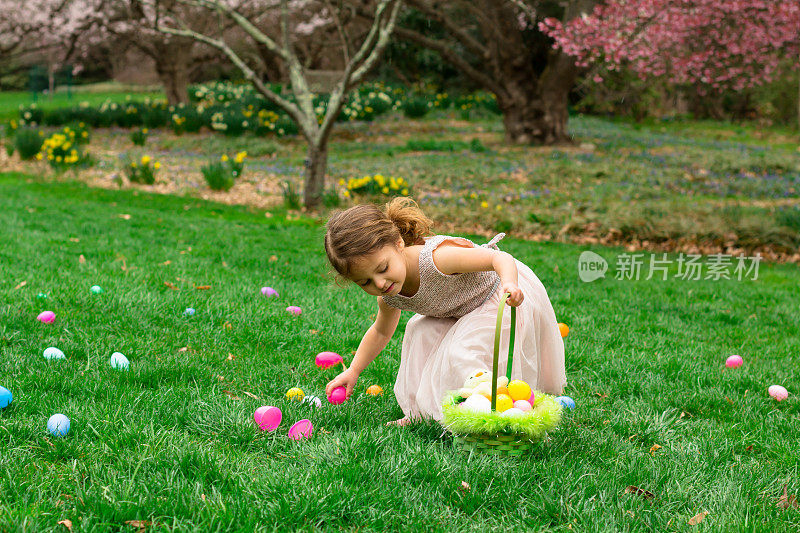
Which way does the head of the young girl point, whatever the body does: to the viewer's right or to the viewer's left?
to the viewer's left

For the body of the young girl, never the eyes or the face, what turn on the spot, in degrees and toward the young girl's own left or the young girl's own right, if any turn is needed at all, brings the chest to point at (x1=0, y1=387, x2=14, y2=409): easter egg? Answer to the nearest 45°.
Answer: approximately 45° to the young girl's own right

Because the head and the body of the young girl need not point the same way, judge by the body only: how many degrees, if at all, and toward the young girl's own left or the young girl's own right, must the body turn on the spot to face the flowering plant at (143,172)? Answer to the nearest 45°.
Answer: approximately 90° to the young girl's own right

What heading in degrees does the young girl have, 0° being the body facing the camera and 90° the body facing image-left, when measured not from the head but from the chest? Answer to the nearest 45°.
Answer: approximately 45°

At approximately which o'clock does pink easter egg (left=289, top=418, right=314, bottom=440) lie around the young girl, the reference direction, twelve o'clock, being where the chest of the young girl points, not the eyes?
The pink easter egg is roughly at 12 o'clock from the young girl.

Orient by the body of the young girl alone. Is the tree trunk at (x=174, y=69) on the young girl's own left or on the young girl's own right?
on the young girl's own right

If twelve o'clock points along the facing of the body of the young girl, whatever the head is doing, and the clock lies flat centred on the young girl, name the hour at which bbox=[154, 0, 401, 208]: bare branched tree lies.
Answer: The bare branched tree is roughly at 4 o'clock from the young girl.

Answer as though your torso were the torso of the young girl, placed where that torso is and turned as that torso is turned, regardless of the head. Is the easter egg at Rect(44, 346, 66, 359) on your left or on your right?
on your right
